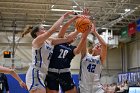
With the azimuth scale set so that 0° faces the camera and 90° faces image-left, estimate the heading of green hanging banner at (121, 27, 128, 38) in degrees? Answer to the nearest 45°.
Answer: approximately 45°

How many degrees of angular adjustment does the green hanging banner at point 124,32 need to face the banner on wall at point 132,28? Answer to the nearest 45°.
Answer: approximately 45° to its left

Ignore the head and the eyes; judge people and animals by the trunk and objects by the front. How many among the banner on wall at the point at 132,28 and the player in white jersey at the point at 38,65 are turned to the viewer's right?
1

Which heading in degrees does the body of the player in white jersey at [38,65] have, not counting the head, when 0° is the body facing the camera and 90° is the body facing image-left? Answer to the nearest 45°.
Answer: approximately 270°

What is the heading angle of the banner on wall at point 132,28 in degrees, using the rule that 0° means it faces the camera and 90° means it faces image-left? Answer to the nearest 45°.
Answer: approximately 45°

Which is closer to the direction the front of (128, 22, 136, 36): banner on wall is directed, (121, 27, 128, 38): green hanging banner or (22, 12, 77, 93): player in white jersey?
the player in white jersey

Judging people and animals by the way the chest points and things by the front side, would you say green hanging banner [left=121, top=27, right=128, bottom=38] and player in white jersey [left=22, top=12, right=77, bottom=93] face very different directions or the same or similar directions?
very different directions
